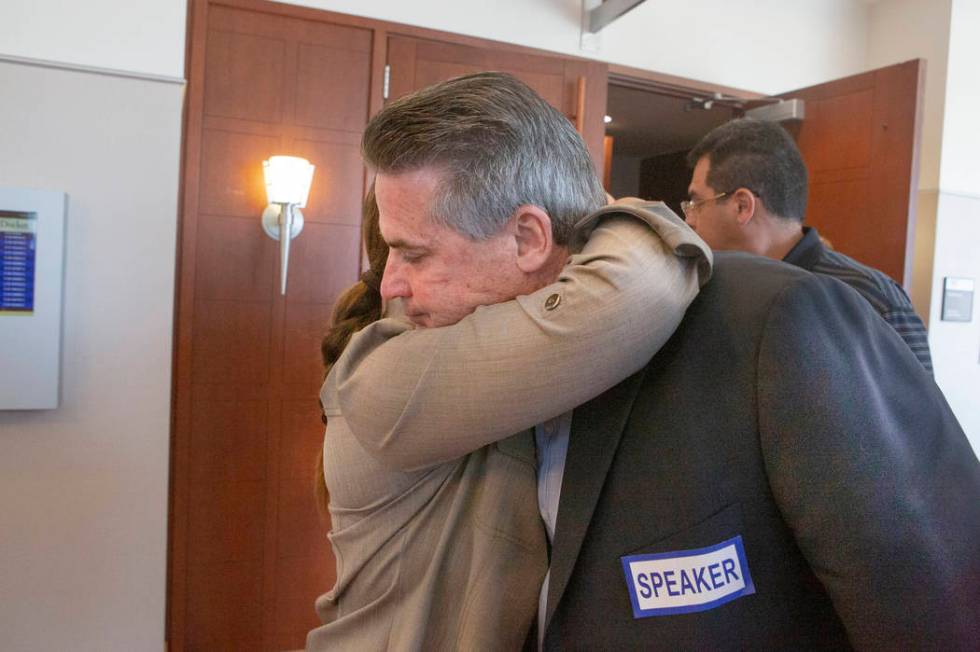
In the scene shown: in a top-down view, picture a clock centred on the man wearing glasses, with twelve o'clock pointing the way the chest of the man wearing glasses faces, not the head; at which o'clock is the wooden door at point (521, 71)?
The wooden door is roughly at 1 o'clock from the man wearing glasses.

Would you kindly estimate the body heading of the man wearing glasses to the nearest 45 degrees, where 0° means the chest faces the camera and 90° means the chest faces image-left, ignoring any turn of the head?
approximately 90°

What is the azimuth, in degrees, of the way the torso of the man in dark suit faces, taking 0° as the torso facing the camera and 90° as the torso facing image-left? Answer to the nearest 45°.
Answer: approximately 45°

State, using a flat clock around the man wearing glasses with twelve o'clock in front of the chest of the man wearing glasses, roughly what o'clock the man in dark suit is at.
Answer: The man in dark suit is roughly at 9 o'clock from the man wearing glasses.

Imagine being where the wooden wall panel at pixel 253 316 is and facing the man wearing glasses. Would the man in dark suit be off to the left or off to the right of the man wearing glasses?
right

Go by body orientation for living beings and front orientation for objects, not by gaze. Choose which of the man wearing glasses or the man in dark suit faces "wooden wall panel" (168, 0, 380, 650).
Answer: the man wearing glasses

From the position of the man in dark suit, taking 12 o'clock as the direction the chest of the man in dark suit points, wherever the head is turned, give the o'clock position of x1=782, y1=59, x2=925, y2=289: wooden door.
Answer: The wooden door is roughly at 5 o'clock from the man in dark suit.

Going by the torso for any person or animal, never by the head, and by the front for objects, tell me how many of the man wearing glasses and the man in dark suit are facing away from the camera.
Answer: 0

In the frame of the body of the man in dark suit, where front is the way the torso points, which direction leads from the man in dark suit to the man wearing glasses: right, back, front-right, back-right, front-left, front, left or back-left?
back-right

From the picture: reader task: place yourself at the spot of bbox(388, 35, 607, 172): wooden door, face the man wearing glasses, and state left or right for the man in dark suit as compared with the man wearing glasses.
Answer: right

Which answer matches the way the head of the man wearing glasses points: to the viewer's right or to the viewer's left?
to the viewer's left
